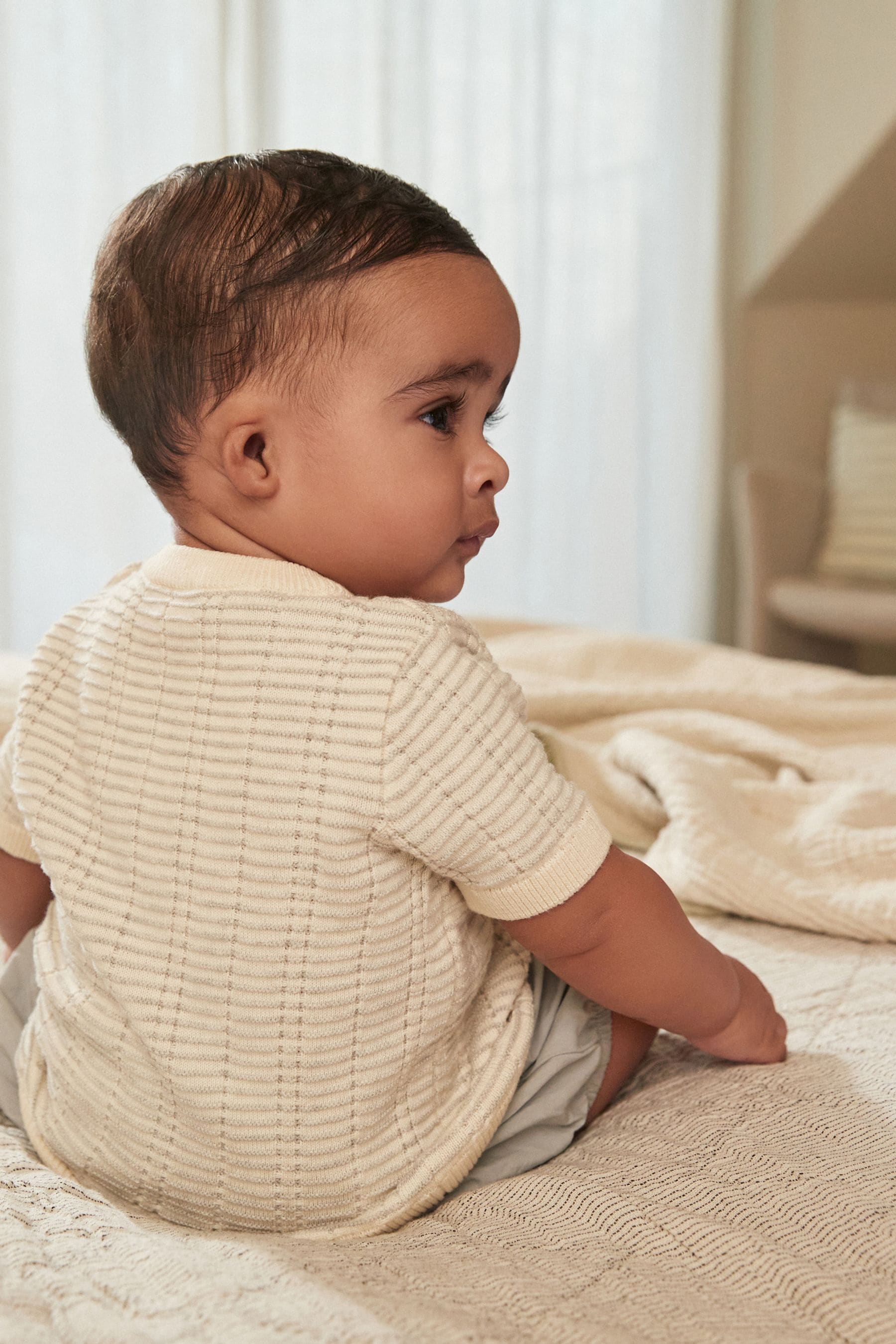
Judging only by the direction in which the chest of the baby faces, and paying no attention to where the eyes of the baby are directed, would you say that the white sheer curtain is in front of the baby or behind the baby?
in front

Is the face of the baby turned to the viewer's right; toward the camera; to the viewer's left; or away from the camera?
to the viewer's right

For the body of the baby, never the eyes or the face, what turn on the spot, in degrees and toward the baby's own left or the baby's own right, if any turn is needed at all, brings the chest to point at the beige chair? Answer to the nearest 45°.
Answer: approximately 45° to the baby's own left

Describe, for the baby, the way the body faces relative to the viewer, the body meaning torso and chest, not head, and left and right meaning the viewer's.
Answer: facing away from the viewer and to the right of the viewer

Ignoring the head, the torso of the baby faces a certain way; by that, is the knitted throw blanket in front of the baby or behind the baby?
in front
